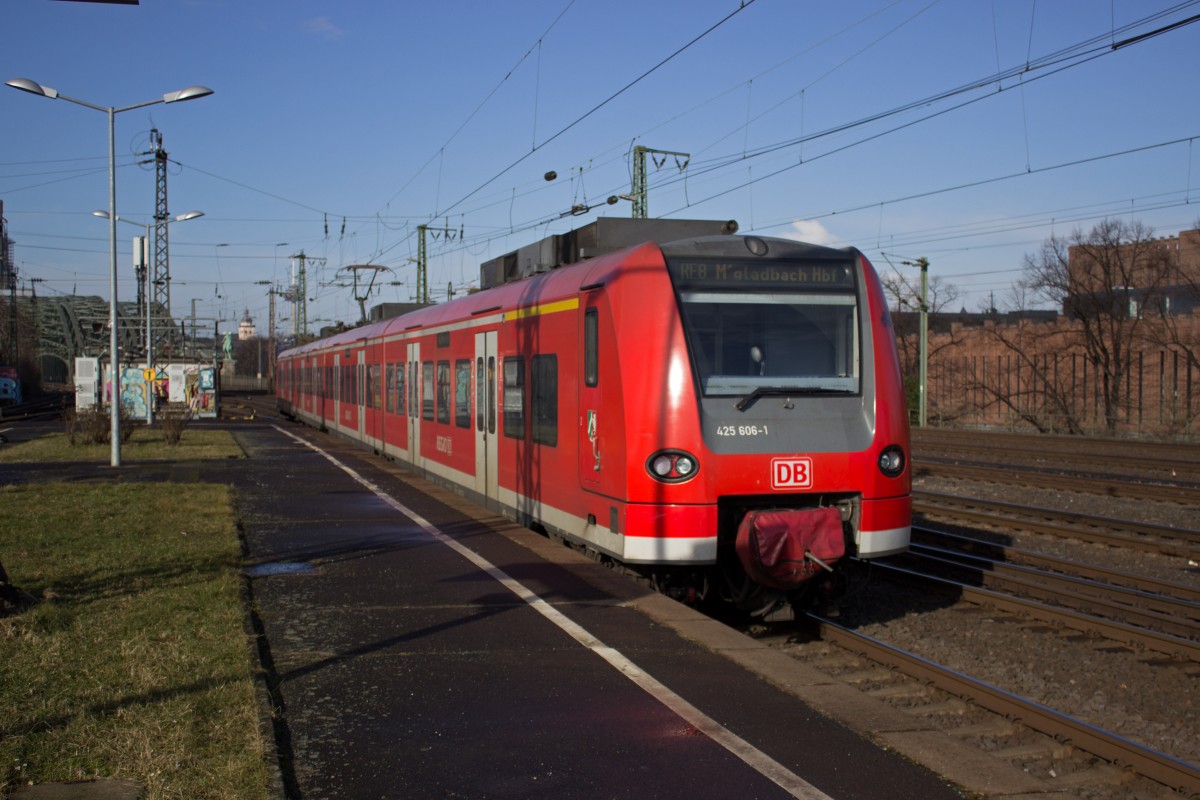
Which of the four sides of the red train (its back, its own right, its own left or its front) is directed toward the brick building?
left

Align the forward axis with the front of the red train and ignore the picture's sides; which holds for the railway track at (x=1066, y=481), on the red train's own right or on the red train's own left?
on the red train's own left

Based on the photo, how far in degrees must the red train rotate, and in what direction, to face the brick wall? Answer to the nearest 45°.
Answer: approximately 90° to its left

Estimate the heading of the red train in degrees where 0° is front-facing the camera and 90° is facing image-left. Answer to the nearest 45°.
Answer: approximately 315°

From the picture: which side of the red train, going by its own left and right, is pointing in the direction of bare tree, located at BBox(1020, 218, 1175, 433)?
left
